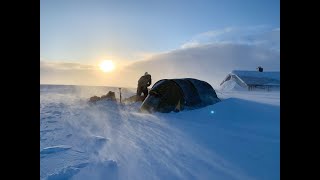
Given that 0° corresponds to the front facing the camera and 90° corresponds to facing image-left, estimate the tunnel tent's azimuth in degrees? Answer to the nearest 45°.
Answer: approximately 45°
